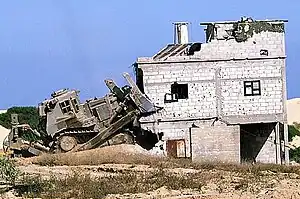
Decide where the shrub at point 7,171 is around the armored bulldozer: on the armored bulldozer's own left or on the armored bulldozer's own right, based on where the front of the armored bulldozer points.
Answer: on the armored bulldozer's own right

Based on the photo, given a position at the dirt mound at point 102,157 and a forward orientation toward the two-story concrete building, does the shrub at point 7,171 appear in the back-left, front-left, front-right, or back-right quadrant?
back-right

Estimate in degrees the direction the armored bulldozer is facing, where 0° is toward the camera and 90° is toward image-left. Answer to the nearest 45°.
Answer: approximately 270°

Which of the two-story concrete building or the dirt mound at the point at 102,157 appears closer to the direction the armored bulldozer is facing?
the two-story concrete building

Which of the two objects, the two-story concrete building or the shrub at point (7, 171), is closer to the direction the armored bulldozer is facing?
the two-story concrete building

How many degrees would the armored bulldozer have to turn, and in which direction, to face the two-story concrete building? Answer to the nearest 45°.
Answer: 0° — it already faces it
